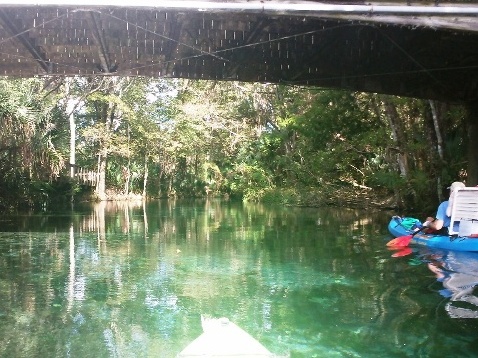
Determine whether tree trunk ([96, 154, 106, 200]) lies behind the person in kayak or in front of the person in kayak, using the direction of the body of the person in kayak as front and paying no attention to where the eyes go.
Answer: in front

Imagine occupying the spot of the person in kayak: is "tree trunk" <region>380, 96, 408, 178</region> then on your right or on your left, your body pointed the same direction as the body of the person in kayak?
on your right

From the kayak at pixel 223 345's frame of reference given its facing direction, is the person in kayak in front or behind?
in front

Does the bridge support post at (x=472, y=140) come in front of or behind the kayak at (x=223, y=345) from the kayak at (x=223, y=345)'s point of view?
in front

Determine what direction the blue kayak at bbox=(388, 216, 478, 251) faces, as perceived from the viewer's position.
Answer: facing to the left of the viewer

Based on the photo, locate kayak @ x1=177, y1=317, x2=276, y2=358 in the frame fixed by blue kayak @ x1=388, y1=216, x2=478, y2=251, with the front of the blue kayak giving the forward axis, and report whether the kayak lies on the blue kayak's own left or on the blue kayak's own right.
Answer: on the blue kayak's own left

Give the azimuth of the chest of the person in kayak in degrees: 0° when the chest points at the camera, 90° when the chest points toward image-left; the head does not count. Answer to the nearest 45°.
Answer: approximately 90°

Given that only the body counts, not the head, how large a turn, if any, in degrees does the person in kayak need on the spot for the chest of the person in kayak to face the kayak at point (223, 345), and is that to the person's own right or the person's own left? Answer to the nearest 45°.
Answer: approximately 90° to the person's own left

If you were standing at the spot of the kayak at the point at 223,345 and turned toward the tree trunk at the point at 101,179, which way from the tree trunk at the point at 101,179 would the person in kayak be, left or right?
right

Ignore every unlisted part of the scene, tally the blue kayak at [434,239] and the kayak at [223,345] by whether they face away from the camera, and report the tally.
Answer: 1

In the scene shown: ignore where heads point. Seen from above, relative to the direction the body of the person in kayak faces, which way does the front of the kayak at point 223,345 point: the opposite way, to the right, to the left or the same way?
to the right

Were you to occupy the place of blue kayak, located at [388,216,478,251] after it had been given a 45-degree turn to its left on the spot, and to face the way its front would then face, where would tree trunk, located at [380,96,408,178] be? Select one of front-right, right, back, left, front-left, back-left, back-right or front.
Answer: back-right

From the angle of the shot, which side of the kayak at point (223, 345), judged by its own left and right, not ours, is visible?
back
